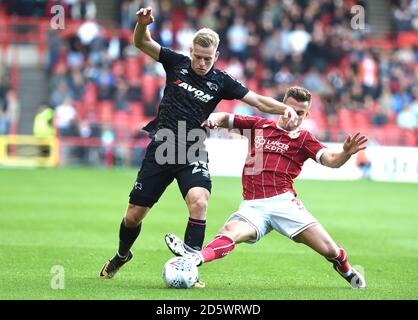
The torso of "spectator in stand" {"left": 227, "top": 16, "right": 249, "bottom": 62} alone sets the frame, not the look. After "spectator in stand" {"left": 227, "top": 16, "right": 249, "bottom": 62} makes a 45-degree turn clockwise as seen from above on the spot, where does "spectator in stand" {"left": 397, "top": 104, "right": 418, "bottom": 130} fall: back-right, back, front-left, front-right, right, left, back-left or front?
back-left

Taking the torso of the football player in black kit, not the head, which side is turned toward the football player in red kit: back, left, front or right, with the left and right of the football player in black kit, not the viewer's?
left

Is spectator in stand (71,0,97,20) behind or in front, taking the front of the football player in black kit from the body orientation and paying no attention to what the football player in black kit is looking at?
behind

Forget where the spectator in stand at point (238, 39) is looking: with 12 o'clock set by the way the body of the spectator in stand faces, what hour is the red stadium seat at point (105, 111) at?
The red stadium seat is roughly at 2 o'clock from the spectator in stand.

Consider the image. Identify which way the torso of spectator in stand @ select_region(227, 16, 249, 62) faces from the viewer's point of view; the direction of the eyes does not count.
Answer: toward the camera

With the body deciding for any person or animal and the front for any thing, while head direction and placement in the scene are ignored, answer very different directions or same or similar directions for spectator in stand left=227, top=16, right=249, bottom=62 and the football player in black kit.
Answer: same or similar directions

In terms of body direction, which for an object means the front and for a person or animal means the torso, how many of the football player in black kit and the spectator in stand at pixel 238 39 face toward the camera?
2

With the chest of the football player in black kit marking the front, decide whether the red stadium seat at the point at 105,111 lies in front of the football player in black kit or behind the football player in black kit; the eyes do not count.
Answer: behind

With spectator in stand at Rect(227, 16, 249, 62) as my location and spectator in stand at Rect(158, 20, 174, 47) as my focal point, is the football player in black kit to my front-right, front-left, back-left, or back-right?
front-left

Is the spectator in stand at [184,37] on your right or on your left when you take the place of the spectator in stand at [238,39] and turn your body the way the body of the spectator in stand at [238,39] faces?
on your right

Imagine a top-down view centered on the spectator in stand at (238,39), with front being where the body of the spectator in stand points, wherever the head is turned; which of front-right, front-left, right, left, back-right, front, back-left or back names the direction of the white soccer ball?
front

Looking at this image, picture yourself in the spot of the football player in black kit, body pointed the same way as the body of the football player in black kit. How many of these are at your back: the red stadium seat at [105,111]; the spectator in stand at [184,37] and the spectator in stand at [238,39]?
3

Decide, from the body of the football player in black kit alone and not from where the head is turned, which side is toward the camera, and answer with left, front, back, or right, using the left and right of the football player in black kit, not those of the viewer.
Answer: front

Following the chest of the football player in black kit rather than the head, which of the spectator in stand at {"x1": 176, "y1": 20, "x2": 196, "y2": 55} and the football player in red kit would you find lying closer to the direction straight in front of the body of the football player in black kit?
the football player in red kit

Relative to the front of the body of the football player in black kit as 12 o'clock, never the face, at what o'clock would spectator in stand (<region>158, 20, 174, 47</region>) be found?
The spectator in stand is roughly at 6 o'clock from the football player in black kit.

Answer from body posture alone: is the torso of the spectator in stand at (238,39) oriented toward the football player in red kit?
yes

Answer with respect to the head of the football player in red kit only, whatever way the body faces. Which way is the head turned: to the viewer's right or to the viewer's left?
to the viewer's left
